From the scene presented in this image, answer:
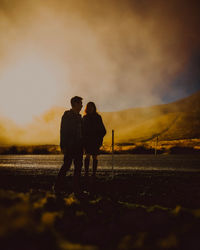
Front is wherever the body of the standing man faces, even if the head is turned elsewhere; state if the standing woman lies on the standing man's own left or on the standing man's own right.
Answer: on the standing man's own left

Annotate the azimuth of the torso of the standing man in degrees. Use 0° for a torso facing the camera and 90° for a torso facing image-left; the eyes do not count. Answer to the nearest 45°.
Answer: approximately 315°
